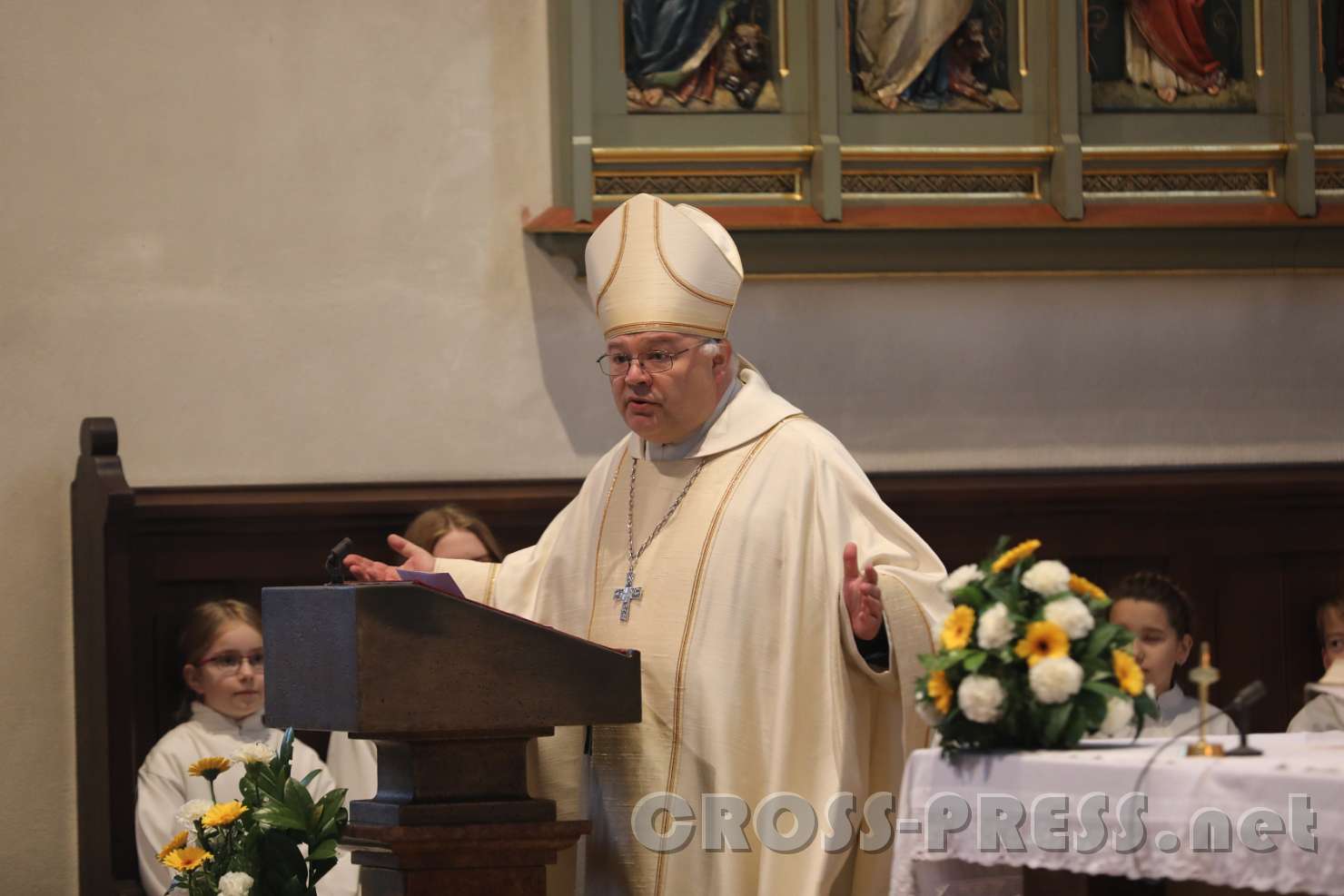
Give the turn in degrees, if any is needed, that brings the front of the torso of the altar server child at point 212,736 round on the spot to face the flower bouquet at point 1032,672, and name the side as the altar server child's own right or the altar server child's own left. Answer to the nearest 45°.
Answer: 0° — they already face it

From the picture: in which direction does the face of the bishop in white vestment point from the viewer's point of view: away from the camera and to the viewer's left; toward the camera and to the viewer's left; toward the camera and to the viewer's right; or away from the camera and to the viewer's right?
toward the camera and to the viewer's left

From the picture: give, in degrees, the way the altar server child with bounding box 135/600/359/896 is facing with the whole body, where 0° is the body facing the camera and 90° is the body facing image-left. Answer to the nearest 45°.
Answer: approximately 315°

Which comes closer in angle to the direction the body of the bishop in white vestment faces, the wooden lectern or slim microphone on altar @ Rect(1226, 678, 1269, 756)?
the wooden lectern

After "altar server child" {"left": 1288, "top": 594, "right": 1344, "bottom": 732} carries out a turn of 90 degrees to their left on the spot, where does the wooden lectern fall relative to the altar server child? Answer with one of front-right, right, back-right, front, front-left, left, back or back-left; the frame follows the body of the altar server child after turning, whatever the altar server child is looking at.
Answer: back-right

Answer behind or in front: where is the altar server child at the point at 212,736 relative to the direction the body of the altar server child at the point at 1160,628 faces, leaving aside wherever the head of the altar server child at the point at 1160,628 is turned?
in front

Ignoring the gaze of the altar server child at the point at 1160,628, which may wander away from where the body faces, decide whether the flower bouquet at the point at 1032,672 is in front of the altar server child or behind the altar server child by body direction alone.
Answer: in front
